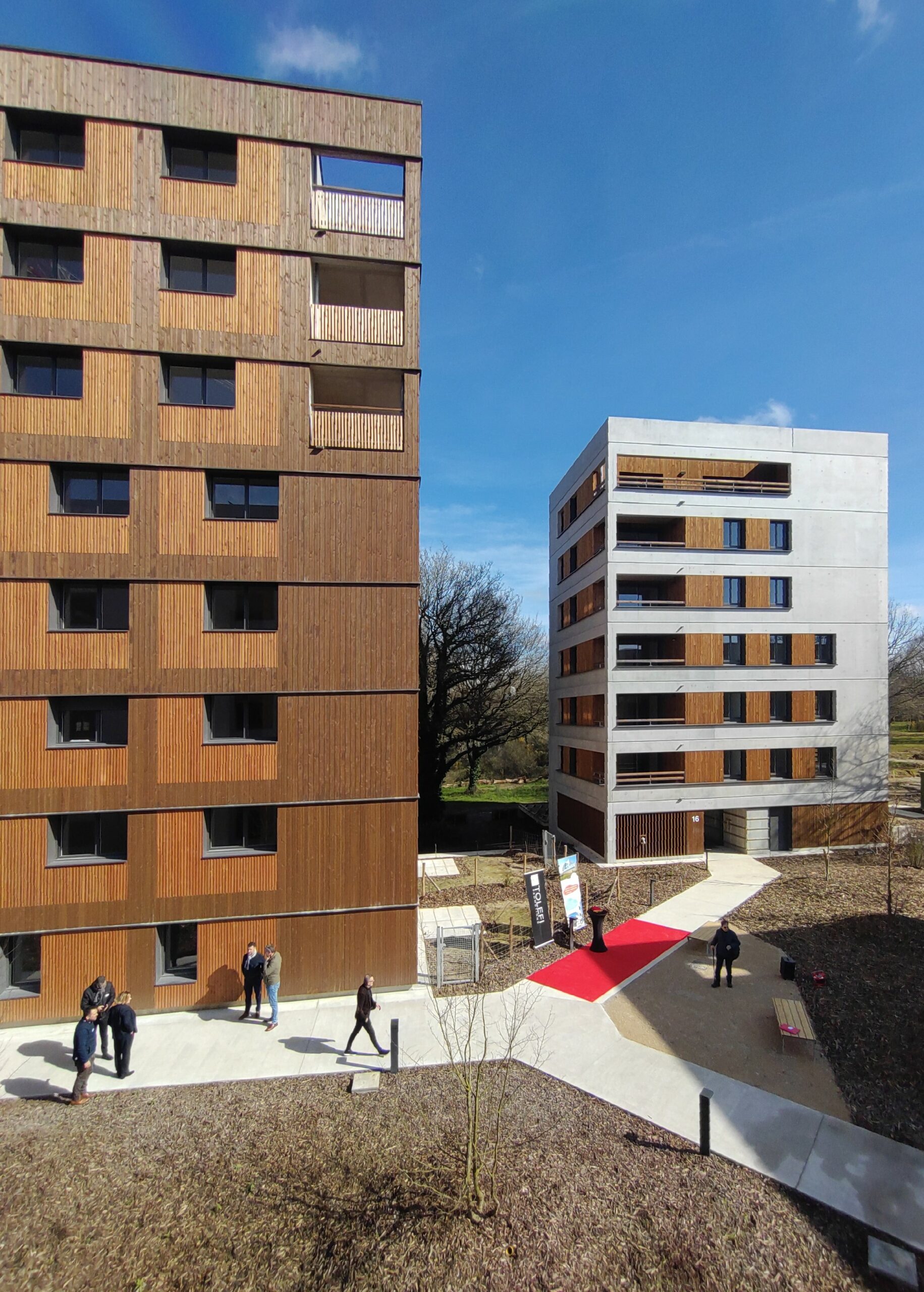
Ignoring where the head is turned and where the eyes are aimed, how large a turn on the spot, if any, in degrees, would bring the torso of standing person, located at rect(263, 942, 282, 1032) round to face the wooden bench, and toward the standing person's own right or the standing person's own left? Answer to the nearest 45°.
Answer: approximately 135° to the standing person's own left

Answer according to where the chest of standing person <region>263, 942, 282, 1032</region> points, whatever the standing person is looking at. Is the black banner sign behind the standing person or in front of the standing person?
behind

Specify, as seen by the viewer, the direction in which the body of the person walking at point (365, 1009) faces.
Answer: to the viewer's right

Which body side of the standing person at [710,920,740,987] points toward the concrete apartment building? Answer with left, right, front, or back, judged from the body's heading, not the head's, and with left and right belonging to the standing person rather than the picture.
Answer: back

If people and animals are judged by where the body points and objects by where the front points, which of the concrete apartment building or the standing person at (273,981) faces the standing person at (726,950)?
the concrete apartment building

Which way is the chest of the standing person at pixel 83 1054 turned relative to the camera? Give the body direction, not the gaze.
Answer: to the viewer's right

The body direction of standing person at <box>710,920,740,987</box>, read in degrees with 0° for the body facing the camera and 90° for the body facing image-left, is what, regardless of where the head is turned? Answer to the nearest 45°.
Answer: approximately 0°

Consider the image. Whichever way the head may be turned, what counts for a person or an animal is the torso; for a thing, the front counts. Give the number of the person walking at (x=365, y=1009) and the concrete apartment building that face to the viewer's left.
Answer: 0
